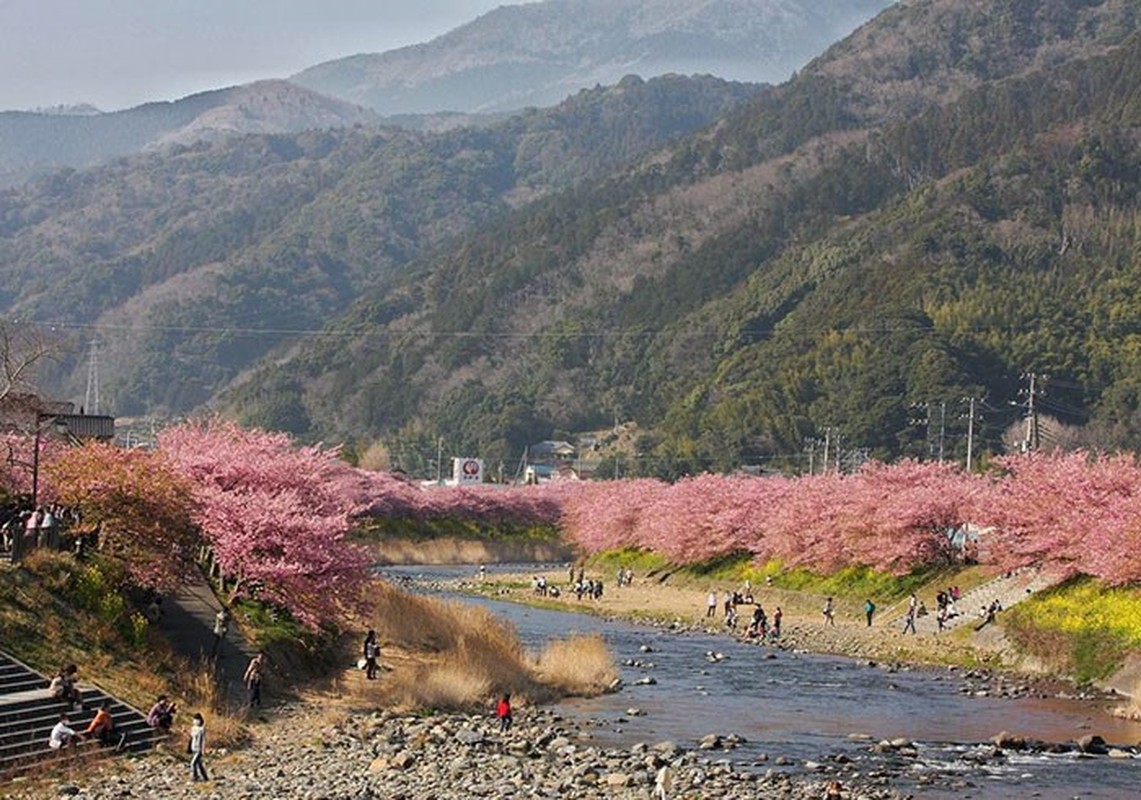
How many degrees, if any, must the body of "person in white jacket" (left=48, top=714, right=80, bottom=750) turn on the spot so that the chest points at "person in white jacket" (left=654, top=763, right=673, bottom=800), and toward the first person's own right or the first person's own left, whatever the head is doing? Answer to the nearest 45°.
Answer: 0° — they already face them

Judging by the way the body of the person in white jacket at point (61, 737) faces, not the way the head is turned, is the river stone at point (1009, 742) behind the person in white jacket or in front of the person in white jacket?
in front

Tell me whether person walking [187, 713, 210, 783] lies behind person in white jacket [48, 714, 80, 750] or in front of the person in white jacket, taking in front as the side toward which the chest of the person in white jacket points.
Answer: in front

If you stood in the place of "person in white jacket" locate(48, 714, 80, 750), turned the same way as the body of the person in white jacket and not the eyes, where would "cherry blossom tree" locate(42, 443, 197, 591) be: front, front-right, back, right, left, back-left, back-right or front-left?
left

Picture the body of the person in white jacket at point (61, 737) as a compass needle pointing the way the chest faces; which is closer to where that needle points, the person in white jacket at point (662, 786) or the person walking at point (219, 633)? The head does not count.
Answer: the person in white jacket

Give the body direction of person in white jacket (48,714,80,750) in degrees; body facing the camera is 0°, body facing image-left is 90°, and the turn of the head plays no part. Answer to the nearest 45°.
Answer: approximately 270°

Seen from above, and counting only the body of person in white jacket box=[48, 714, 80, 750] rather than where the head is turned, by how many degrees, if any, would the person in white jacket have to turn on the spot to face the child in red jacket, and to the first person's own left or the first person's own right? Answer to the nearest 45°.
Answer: approximately 45° to the first person's own left

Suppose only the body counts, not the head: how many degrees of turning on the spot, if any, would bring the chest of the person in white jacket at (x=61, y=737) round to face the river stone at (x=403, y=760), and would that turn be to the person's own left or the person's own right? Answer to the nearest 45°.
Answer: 0° — they already face it

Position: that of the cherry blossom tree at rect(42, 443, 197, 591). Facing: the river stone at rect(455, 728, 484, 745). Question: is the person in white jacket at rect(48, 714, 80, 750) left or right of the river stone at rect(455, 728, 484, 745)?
right

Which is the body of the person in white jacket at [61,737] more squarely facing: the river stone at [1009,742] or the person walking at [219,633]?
the river stone
